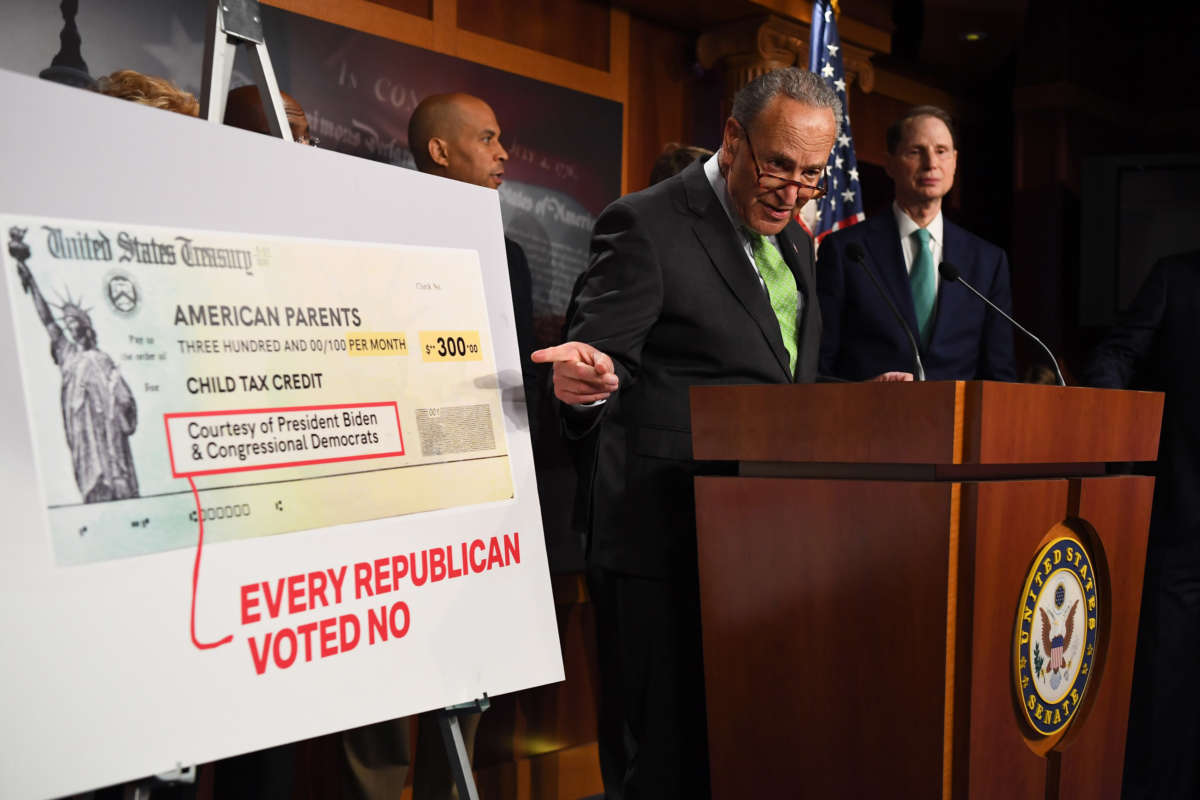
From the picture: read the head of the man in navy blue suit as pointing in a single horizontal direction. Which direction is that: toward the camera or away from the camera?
toward the camera

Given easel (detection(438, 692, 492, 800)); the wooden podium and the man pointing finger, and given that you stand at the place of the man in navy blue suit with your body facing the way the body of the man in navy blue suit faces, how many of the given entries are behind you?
0

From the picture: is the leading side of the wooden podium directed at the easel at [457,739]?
no

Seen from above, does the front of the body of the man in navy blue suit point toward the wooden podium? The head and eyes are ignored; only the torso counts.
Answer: yes

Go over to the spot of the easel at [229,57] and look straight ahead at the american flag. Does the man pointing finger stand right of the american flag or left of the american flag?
right

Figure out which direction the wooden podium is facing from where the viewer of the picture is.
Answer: facing the viewer and to the right of the viewer

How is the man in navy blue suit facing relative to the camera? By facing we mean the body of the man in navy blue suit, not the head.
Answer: toward the camera
